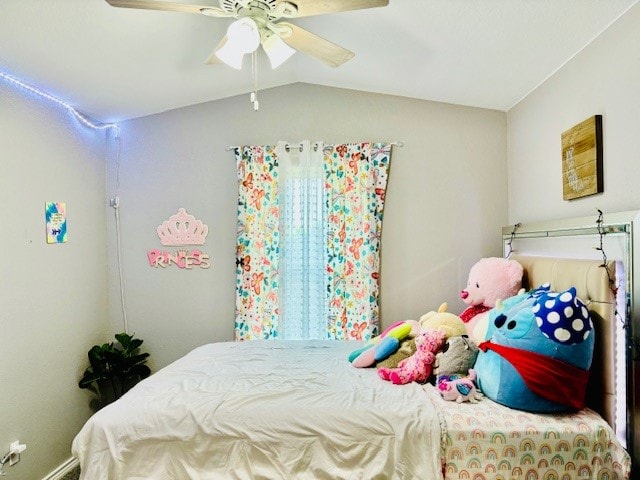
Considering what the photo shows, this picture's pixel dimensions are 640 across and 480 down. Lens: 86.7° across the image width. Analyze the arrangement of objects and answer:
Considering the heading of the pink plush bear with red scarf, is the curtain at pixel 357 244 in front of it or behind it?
in front

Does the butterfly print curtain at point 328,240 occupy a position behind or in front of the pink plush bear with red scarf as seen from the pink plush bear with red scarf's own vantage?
in front

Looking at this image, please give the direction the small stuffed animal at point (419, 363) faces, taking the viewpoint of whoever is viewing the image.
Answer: facing to the left of the viewer

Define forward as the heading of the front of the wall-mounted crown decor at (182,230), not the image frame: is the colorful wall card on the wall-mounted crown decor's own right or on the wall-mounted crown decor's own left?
on the wall-mounted crown decor's own right

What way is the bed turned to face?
to the viewer's left

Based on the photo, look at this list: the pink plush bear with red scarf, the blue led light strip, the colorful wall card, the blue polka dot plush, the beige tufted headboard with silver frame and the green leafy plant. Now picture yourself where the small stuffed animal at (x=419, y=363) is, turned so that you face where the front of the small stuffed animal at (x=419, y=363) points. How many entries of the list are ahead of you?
3

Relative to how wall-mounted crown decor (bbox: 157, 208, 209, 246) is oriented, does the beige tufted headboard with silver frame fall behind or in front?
in front

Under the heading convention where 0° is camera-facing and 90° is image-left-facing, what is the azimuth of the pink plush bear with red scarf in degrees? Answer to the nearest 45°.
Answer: approximately 90°
